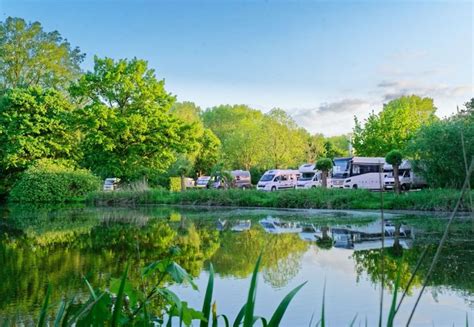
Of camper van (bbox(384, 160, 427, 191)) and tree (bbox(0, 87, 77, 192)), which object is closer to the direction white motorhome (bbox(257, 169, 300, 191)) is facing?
the tree

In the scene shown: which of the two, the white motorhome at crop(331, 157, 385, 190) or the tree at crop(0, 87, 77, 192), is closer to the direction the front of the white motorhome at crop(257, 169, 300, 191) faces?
the tree

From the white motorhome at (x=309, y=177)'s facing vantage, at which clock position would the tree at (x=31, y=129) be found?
The tree is roughly at 1 o'clock from the white motorhome.

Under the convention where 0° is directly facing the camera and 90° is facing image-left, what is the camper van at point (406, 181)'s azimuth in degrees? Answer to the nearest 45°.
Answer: approximately 45°

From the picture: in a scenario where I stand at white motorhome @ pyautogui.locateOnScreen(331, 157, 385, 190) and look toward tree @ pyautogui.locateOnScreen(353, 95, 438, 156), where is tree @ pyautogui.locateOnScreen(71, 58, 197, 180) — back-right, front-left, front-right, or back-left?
back-left

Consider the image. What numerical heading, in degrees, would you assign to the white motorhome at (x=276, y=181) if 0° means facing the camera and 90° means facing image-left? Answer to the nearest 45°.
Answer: approximately 45°
